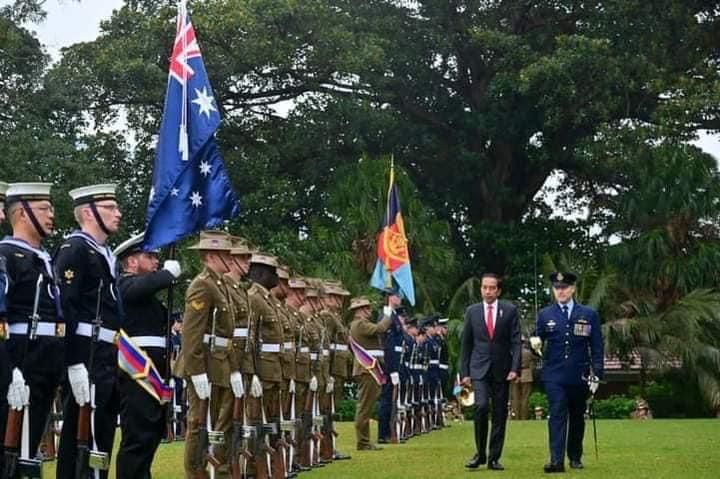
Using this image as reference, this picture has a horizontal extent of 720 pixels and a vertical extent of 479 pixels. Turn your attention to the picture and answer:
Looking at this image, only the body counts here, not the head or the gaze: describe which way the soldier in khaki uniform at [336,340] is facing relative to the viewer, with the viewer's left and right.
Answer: facing to the right of the viewer

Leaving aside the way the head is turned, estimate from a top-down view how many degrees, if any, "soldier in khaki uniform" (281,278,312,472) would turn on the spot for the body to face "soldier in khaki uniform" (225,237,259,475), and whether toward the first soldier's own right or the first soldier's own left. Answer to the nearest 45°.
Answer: approximately 90° to the first soldier's own right

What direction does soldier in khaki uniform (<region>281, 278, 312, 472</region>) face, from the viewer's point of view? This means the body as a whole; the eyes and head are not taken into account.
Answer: to the viewer's right

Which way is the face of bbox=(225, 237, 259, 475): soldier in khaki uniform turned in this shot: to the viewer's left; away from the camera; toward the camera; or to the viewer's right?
to the viewer's right

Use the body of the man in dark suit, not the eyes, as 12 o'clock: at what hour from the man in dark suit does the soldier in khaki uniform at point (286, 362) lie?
The soldier in khaki uniform is roughly at 2 o'clock from the man in dark suit.

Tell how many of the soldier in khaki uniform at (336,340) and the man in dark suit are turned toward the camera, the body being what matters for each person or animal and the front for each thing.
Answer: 1
